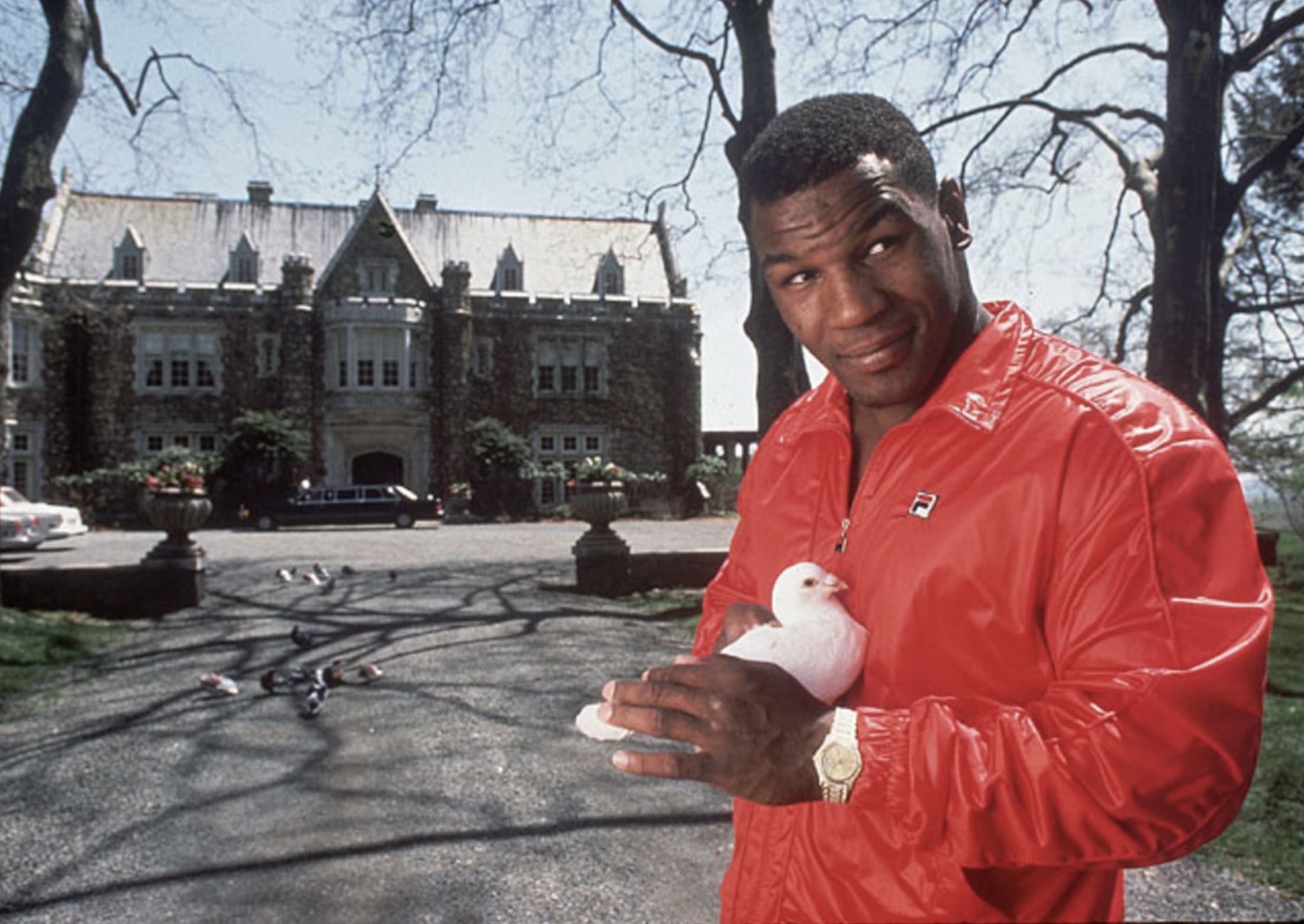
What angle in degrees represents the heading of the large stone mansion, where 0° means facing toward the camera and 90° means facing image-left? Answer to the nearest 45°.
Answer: approximately 0°

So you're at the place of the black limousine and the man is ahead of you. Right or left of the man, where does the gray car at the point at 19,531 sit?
right

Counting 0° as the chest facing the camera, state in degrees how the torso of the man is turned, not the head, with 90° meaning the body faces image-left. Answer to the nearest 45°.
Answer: approximately 45°

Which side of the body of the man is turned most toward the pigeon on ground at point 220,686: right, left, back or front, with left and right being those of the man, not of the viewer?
right

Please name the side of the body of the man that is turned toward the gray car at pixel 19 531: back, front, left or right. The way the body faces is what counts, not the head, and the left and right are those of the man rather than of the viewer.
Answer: right

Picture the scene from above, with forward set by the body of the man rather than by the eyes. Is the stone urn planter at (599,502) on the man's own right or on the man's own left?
on the man's own right

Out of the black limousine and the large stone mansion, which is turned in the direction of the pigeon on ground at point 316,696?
the large stone mansion

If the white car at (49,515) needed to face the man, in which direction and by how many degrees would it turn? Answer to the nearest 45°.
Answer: approximately 90° to its right

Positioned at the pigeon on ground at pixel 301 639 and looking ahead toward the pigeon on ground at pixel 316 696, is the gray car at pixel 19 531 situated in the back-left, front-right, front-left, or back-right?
back-right
